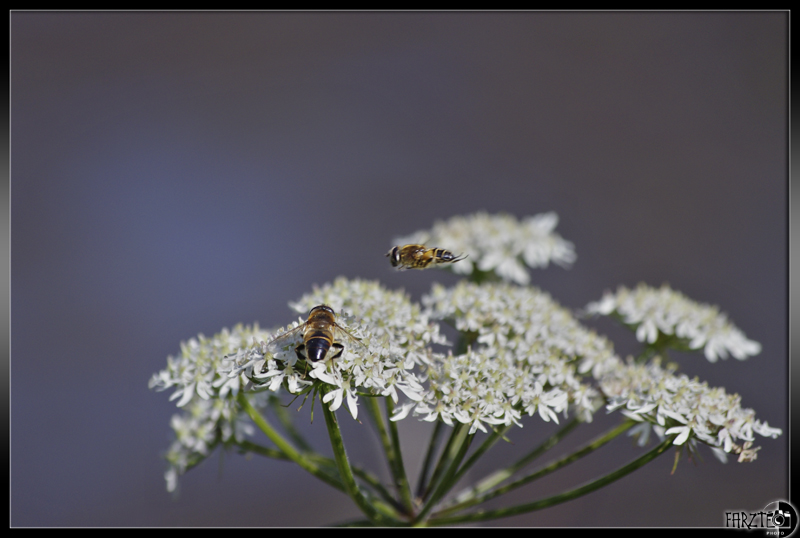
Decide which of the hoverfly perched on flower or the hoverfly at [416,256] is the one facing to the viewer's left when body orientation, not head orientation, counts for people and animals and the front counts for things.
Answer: the hoverfly

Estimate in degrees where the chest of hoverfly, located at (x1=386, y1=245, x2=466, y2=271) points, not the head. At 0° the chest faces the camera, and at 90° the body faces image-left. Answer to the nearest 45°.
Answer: approximately 90°

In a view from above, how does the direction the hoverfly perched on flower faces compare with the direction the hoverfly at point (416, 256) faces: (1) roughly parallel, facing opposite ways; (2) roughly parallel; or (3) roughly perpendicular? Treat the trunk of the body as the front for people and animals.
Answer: roughly perpendicular

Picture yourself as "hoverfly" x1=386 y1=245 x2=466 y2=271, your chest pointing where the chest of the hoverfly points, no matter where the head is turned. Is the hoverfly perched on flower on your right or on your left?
on your left

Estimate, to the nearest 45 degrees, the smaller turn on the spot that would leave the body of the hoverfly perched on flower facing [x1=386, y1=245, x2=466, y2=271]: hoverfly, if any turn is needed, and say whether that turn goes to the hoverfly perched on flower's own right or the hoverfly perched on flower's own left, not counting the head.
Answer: approximately 45° to the hoverfly perched on flower's own right

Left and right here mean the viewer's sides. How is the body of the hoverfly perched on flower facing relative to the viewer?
facing away from the viewer

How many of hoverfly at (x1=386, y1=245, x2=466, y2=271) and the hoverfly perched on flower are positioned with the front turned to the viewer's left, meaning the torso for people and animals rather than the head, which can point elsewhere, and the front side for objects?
1
